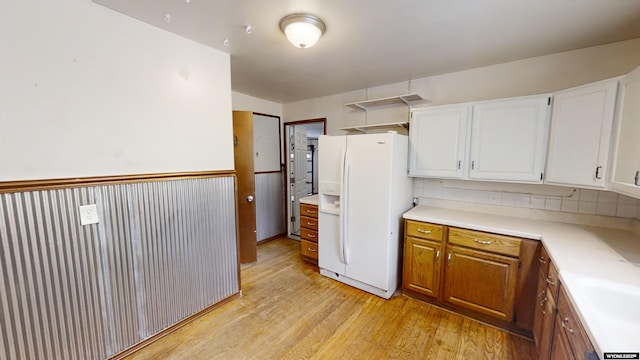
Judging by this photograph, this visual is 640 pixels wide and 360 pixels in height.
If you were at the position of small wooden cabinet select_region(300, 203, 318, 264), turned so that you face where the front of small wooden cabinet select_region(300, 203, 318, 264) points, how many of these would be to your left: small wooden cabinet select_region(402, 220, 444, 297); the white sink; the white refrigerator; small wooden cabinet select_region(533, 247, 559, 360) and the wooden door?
4

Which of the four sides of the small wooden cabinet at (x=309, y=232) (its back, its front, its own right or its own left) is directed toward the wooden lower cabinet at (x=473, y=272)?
left

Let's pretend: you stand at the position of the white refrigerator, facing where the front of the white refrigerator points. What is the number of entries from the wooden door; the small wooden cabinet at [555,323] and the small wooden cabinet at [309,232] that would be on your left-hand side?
1

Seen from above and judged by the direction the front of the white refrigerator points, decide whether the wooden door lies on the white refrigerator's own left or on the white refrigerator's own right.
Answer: on the white refrigerator's own right

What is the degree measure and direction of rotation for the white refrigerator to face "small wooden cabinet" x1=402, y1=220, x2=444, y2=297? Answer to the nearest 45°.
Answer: approximately 135° to its left

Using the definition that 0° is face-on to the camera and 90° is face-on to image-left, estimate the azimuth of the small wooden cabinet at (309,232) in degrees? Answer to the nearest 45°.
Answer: approximately 45°

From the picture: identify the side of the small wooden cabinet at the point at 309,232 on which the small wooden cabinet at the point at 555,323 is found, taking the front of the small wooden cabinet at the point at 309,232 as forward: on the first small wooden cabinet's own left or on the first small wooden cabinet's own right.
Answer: on the first small wooden cabinet's own left

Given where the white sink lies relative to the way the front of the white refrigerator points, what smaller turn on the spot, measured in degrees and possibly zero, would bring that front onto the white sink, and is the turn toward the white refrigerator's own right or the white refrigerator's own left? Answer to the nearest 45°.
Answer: approximately 90° to the white refrigerator's own left

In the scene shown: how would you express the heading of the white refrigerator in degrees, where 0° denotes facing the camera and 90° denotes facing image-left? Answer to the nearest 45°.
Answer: approximately 45°

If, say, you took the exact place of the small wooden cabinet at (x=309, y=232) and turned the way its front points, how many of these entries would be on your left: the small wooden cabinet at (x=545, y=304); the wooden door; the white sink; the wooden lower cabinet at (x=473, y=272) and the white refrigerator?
4

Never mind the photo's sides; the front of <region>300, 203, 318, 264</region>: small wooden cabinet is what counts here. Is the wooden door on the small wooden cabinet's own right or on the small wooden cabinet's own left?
on the small wooden cabinet's own right

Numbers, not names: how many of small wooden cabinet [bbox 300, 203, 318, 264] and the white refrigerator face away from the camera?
0
